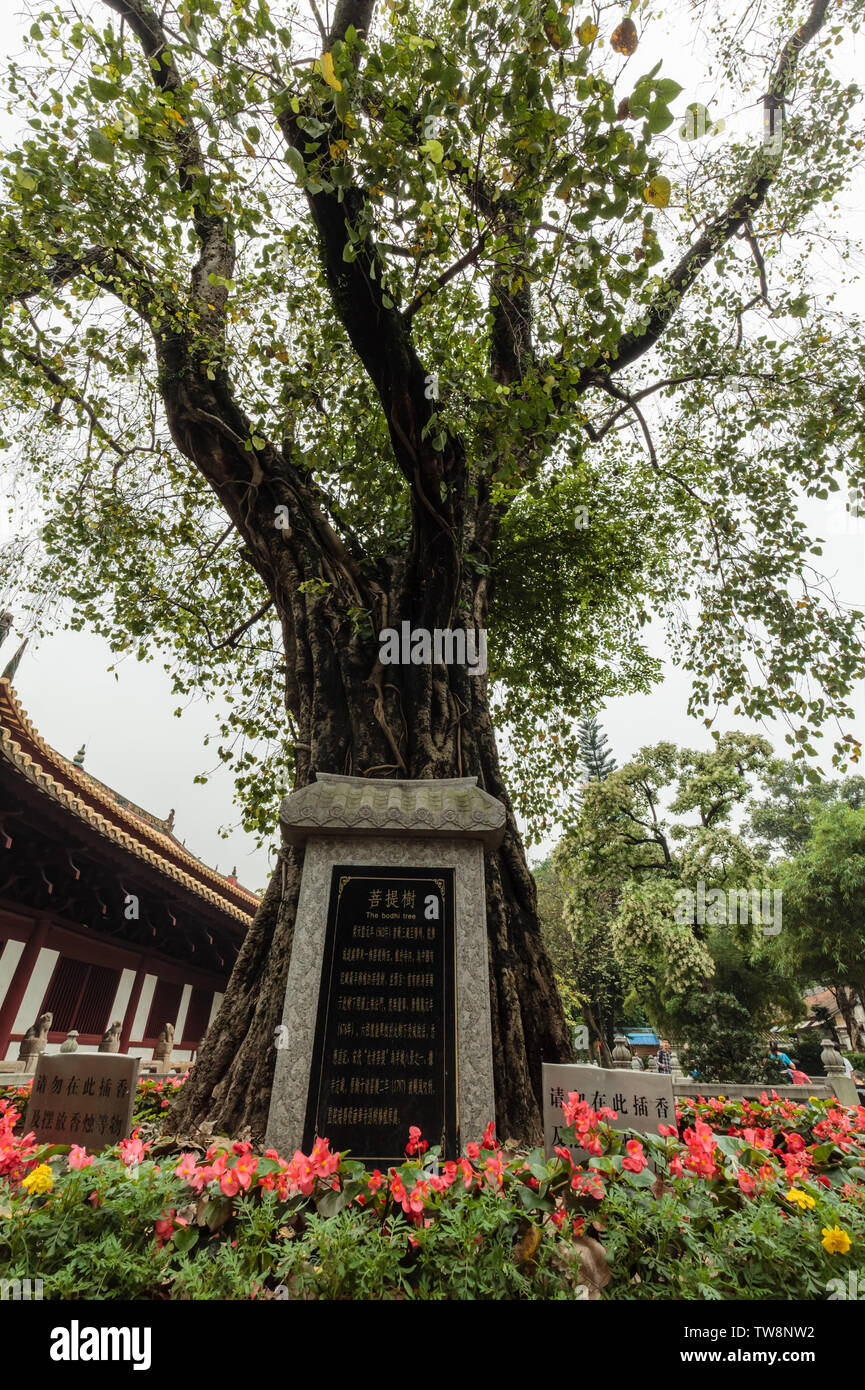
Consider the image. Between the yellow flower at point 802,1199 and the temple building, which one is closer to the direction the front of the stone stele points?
the yellow flower

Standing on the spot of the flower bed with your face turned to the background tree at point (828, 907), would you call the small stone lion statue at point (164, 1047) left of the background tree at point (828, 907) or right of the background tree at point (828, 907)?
left

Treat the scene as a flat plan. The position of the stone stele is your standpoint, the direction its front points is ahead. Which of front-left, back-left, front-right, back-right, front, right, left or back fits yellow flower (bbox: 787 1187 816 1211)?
front-left

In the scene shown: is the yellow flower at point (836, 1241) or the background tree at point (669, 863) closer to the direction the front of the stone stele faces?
the yellow flower

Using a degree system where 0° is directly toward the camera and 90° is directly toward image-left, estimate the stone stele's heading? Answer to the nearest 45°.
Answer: approximately 0°

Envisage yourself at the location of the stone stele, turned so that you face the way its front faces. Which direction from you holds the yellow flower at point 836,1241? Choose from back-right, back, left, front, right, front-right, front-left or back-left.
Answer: front-left

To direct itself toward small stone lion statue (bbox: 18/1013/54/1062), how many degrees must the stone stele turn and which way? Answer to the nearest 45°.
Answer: approximately 135° to its right

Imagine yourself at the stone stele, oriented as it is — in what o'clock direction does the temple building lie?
The temple building is roughly at 5 o'clock from the stone stele.

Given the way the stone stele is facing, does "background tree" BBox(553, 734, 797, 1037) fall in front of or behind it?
behind

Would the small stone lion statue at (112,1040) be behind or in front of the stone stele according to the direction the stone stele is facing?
behind
